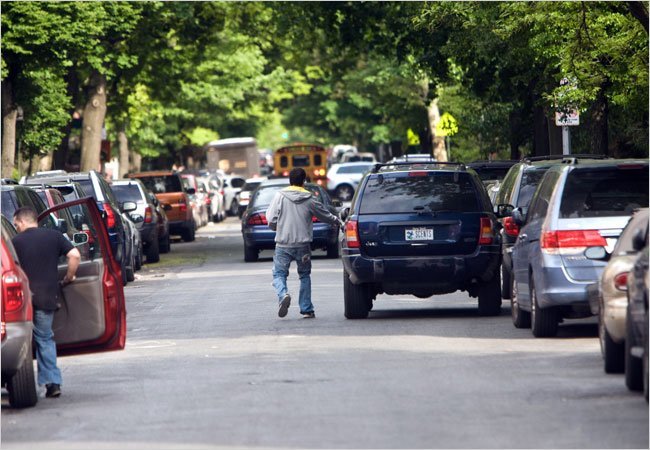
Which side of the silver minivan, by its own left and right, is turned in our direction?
back

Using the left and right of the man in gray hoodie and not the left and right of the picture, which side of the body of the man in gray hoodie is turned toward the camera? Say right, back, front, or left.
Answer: back

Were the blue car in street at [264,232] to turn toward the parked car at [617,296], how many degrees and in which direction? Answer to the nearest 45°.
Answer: approximately 180°

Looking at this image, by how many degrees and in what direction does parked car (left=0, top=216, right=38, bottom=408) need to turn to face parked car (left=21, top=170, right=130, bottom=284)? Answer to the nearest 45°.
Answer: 0° — it already faces it

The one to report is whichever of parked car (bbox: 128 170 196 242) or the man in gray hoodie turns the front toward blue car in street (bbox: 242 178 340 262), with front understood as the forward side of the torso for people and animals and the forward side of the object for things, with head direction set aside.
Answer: the man in gray hoodie

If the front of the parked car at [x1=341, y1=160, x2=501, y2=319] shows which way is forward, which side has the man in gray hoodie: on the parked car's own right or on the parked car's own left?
on the parked car's own left

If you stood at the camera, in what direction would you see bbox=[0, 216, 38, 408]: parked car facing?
facing away from the viewer

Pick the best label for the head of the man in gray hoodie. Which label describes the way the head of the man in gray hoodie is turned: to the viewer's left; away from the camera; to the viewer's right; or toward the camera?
away from the camera

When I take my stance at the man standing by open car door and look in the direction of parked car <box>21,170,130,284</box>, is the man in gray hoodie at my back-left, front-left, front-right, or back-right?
front-right

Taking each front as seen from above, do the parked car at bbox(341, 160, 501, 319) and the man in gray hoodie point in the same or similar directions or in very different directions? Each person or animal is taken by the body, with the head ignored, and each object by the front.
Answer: same or similar directions

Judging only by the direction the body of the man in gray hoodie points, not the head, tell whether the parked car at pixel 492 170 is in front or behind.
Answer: in front

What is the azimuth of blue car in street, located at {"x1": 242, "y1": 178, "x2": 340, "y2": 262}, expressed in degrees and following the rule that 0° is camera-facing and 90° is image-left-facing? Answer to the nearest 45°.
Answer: approximately 180°
